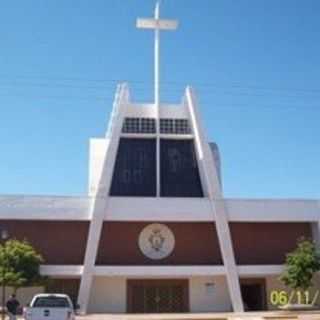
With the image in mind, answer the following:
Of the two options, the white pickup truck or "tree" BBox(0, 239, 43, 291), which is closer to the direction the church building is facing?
the white pickup truck

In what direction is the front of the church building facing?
toward the camera

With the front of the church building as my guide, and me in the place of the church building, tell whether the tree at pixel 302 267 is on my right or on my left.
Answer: on my left

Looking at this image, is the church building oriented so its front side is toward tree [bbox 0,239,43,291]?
no

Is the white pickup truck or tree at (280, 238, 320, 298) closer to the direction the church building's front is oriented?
the white pickup truck

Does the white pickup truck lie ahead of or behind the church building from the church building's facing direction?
ahead
